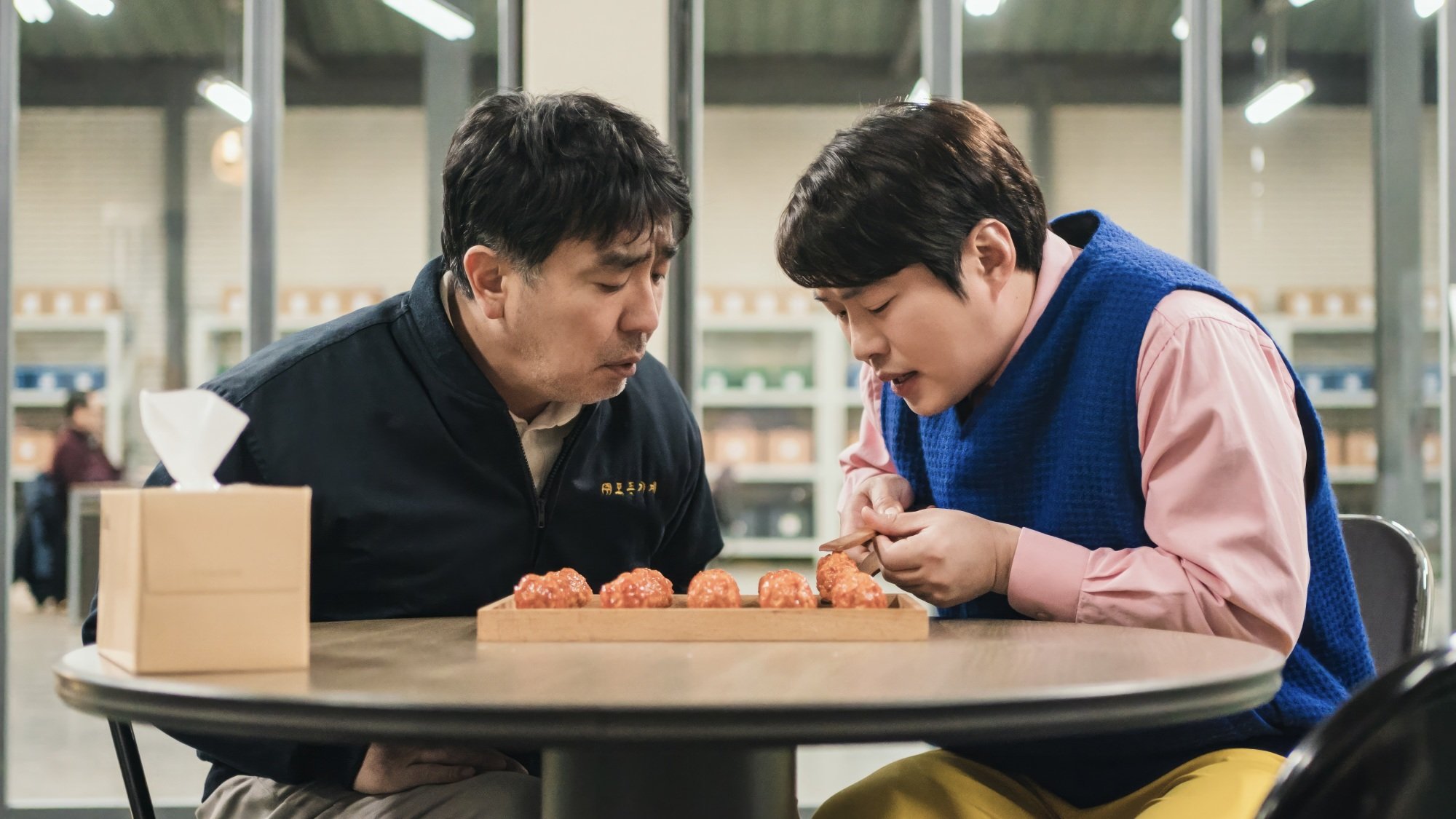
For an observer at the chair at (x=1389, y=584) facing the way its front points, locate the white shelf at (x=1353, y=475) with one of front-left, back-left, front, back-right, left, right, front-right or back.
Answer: back-right

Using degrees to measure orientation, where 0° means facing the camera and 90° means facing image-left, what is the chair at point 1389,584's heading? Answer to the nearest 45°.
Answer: approximately 45°

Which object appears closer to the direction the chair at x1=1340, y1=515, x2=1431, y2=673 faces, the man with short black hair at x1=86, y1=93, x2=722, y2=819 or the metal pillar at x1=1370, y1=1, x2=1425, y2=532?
the man with short black hair

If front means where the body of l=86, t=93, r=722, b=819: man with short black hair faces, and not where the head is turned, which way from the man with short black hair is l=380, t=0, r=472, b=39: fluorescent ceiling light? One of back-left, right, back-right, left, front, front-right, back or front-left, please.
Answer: back-left

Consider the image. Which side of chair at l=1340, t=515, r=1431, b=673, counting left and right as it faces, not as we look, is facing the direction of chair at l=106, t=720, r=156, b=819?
front

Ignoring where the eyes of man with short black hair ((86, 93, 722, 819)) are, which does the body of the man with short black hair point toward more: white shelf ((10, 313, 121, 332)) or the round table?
the round table

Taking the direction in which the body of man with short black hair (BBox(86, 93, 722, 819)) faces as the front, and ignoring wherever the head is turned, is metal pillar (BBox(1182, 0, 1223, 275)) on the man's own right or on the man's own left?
on the man's own left

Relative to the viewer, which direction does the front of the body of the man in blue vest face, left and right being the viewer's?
facing the viewer and to the left of the viewer

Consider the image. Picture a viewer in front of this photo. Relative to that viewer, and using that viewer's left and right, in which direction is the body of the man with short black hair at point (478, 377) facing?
facing the viewer and to the right of the viewer

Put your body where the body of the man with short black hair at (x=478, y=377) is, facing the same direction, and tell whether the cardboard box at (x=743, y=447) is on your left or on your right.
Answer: on your left

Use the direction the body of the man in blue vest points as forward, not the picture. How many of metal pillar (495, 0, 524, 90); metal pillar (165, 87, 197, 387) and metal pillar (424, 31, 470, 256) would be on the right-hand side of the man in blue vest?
3

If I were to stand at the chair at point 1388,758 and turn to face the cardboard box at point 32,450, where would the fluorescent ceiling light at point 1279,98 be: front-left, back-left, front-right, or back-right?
front-right

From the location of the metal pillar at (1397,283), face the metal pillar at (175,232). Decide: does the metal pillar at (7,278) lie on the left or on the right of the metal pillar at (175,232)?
left
